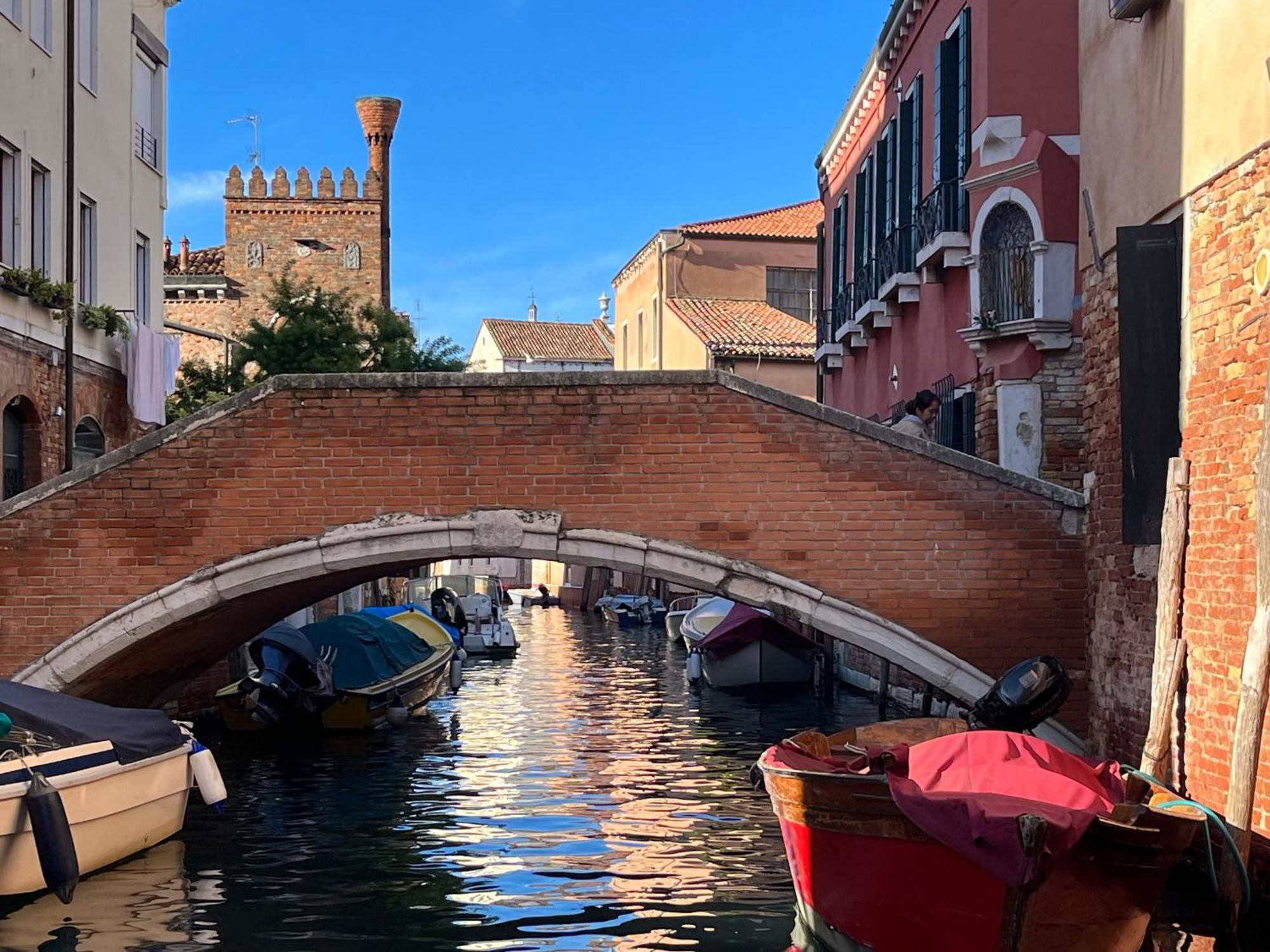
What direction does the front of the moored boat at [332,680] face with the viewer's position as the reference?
facing away from the viewer and to the right of the viewer

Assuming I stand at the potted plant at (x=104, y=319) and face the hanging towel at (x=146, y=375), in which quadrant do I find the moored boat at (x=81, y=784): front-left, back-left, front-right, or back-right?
back-right

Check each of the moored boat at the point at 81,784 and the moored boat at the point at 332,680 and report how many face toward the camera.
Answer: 0

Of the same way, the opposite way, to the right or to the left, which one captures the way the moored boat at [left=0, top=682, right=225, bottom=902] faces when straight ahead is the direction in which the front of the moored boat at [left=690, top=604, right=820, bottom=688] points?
the opposite way

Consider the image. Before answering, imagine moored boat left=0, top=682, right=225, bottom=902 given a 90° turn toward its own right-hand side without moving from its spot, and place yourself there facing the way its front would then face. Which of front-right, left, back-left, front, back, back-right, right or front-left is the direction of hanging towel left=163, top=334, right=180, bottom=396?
back-left
